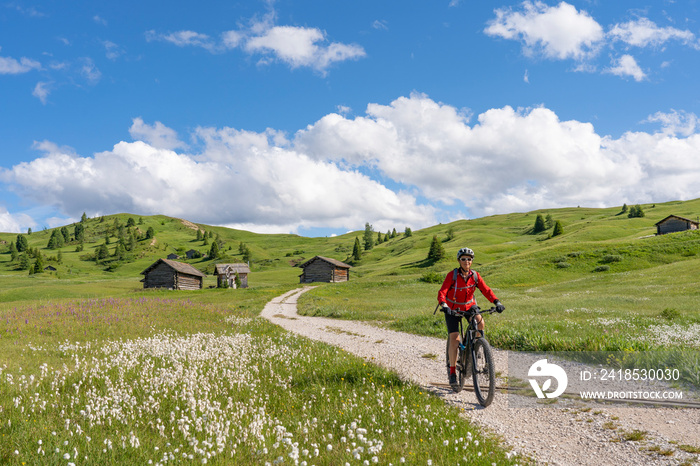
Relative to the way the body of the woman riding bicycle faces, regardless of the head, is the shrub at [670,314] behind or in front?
behind

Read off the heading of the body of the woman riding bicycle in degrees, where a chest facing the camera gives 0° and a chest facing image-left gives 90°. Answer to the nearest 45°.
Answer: approximately 0°
